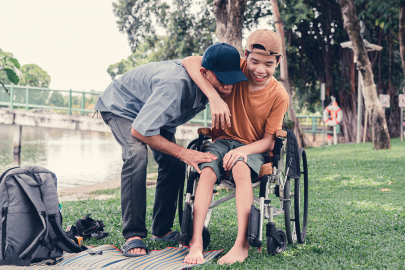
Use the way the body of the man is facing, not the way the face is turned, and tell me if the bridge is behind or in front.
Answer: behind

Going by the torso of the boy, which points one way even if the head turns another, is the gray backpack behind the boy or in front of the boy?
in front

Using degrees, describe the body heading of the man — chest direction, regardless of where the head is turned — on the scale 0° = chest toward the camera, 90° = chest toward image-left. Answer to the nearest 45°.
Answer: approximately 315°

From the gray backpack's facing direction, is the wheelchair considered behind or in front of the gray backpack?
behind

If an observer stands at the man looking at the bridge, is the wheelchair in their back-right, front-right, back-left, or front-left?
back-right

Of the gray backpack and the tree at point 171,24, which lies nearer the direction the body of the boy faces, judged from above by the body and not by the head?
the gray backpack

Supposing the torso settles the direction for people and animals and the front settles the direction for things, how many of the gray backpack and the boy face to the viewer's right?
0

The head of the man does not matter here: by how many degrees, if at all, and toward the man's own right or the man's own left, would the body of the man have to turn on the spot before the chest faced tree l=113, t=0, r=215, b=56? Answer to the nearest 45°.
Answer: approximately 135° to the man's own left

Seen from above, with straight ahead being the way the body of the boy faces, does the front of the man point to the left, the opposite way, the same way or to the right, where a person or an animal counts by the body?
to the left
